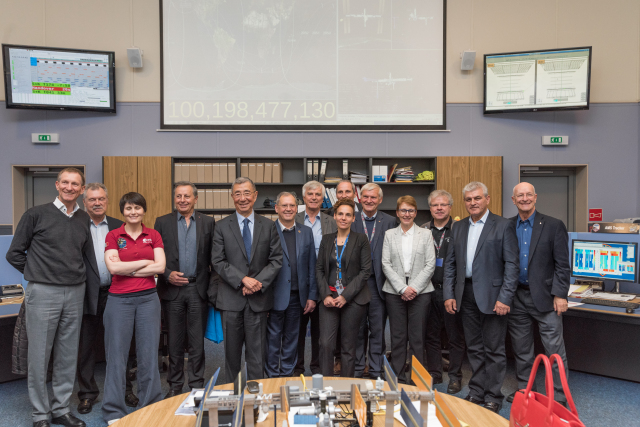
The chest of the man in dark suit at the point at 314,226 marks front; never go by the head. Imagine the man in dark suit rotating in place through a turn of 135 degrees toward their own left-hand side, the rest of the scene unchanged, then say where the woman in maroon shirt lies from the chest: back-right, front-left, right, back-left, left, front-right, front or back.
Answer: back

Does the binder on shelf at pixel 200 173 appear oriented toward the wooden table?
yes

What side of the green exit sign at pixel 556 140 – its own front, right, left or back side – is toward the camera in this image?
front

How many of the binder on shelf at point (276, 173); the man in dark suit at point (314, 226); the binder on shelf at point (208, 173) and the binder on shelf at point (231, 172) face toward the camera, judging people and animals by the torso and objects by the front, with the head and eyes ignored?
4

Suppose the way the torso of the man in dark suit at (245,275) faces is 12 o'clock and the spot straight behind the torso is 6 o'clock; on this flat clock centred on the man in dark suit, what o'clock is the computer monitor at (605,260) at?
The computer monitor is roughly at 9 o'clock from the man in dark suit.

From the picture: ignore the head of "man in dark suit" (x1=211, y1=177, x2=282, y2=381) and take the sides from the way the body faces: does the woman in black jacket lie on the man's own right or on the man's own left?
on the man's own left

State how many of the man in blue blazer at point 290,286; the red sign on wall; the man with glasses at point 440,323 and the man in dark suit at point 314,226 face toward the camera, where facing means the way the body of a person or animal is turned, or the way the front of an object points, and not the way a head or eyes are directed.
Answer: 4

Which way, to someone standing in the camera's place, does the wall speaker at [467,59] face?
facing the viewer

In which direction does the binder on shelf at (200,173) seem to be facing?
toward the camera

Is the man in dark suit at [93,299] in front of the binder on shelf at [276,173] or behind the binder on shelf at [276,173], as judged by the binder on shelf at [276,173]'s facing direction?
in front

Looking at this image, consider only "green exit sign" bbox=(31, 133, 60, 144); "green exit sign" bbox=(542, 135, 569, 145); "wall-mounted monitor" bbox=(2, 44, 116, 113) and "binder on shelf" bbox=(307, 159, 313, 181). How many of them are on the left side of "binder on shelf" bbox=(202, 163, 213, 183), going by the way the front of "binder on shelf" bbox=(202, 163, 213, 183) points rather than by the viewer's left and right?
2
